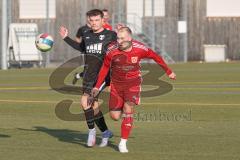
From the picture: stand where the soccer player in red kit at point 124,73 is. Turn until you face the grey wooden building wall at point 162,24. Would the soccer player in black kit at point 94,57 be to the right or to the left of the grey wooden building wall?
left

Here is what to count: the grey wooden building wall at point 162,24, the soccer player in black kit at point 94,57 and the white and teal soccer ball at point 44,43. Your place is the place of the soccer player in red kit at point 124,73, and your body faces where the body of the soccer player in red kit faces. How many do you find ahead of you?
0

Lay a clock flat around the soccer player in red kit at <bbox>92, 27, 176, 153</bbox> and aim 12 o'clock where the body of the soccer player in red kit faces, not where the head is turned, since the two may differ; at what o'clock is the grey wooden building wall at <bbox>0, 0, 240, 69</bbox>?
The grey wooden building wall is roughly at 6 o'clock from the soccer player in red kit.

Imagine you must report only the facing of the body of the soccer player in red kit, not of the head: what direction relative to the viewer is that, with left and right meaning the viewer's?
facing the viewer
